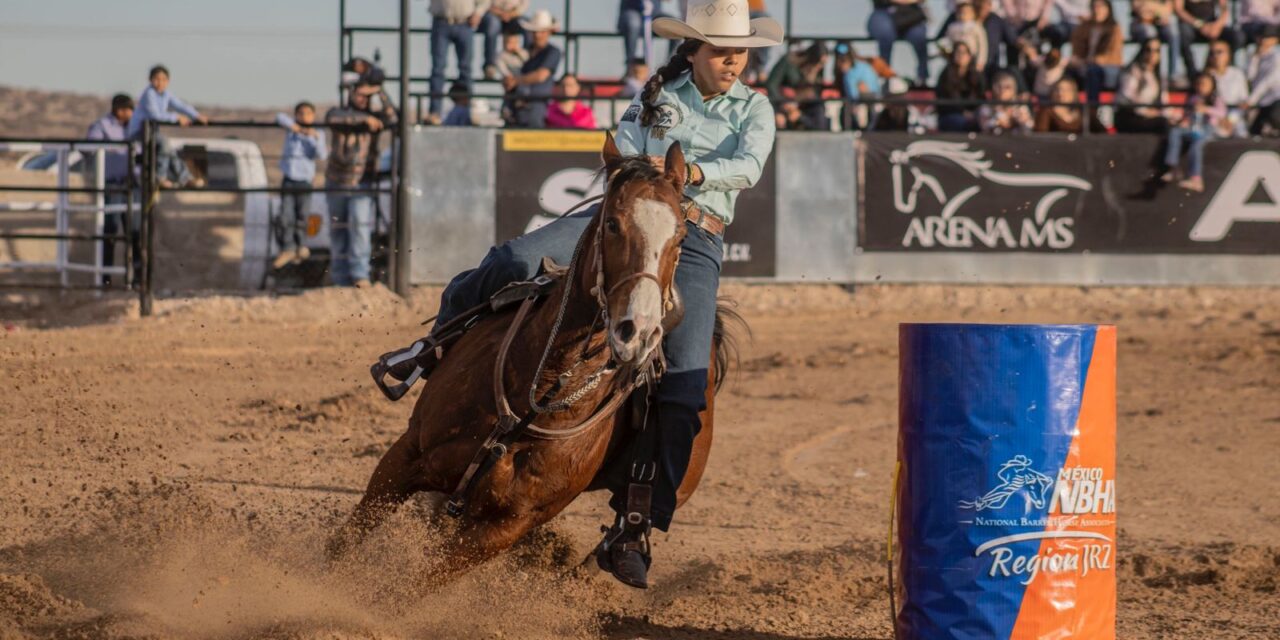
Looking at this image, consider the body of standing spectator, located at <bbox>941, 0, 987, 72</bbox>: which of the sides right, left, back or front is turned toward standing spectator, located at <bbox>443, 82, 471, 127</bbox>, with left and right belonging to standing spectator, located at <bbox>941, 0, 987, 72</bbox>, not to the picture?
right

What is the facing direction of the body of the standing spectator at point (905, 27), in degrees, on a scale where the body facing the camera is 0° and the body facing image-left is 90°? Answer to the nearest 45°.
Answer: approximately 0°

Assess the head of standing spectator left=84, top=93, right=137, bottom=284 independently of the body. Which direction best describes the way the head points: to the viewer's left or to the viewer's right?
to the viewer's right

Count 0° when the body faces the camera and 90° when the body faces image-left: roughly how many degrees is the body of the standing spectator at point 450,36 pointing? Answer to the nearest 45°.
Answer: approximately 0°

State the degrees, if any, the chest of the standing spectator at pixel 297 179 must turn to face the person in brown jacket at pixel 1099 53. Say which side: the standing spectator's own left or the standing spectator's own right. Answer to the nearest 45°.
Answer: approximately 90° to the standing spectator's own left

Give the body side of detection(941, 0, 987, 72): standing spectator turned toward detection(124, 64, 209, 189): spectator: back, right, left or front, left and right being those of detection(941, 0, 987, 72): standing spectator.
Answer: right

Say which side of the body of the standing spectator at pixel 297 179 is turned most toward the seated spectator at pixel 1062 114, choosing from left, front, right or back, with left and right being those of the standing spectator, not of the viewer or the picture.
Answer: left

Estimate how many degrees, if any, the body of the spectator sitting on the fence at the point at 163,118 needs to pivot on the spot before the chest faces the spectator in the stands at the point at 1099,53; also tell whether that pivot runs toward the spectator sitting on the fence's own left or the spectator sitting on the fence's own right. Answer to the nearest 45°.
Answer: approximately 45° to the spectator sitting on the fence's own left
